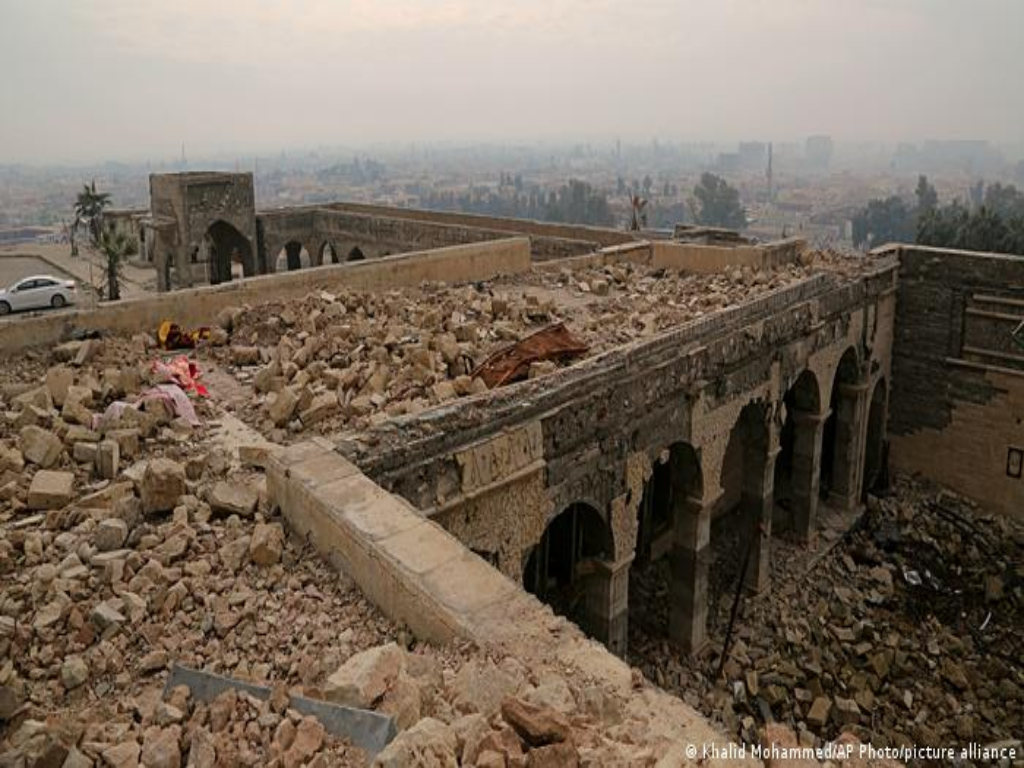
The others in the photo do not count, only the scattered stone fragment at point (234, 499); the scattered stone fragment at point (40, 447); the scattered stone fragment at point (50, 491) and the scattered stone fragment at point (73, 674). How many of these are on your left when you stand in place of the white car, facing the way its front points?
4

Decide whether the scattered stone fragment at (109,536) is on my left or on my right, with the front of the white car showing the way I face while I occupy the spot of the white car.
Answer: on my left

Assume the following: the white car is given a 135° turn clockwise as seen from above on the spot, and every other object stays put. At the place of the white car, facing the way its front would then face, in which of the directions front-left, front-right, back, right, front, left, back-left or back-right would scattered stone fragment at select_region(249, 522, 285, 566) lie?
back-right

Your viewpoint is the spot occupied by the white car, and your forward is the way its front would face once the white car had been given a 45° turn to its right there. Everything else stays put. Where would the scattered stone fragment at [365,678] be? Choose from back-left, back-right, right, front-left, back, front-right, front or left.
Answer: back-left

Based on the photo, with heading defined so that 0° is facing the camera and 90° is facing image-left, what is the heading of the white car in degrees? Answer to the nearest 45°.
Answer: approximately 90°

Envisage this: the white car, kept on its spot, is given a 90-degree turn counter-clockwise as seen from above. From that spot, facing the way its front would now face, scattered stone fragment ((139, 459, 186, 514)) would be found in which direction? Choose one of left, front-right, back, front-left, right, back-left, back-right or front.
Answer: front

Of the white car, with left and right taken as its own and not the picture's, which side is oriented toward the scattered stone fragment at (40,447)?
left

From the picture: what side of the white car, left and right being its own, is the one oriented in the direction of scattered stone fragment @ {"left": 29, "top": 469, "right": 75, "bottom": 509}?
left

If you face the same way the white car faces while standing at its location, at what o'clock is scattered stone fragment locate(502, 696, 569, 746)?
The scattered stone fragment is roughly at 9 o'clock from the white car.

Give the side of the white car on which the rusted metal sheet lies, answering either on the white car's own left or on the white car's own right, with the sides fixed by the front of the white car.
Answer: on the white car's own left

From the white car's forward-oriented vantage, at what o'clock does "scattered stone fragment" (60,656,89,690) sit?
The scattered stone fragment is roughly at 9 o'clock from the white car.

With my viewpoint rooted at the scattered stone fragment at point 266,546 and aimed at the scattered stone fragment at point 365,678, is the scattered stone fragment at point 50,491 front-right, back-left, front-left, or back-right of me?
back-right

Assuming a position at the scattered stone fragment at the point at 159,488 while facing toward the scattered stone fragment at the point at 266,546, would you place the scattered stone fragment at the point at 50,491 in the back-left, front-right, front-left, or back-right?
back-right

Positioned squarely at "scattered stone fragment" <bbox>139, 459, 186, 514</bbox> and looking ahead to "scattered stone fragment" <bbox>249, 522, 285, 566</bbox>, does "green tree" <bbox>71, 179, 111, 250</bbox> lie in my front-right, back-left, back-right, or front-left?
back-left
